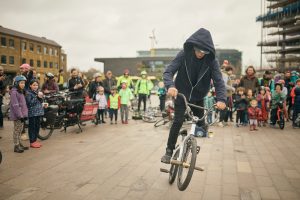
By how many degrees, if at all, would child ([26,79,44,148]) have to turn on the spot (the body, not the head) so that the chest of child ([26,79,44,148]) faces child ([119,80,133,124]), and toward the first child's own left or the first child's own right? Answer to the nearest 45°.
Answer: approximately 90° to the first child's own left

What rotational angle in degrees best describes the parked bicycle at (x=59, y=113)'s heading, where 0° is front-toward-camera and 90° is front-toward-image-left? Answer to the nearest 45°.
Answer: approximately 45°

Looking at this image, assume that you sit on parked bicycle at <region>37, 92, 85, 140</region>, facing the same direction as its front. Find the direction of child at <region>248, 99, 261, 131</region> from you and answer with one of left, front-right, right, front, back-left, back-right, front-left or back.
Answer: back-left

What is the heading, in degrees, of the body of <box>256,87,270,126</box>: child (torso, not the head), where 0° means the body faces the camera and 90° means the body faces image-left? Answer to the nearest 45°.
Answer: approximately 0°

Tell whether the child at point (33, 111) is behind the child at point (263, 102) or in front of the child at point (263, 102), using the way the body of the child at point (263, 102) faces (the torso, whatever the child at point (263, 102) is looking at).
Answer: in front

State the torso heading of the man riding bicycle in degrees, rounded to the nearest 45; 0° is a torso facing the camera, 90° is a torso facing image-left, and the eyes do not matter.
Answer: approximately 0°

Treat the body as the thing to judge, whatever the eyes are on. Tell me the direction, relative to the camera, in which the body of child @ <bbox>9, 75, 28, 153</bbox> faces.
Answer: to the viewer's right
